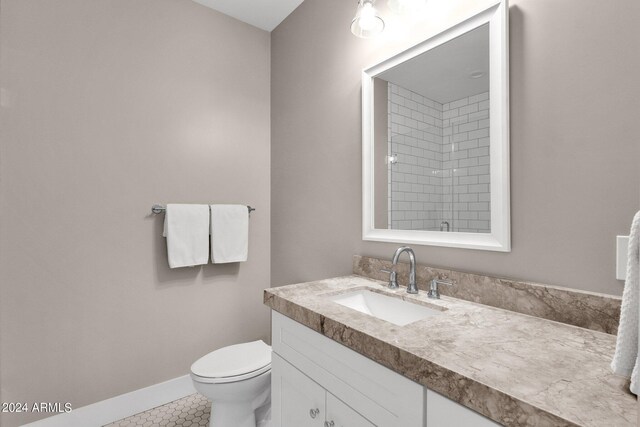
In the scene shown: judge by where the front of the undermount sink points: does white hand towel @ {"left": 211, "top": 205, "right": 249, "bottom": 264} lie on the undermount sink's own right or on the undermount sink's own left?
on the undermount sink's own right

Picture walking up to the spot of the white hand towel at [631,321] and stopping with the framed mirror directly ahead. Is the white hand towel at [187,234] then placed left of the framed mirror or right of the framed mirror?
left

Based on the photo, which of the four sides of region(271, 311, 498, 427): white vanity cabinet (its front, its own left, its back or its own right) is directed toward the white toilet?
right

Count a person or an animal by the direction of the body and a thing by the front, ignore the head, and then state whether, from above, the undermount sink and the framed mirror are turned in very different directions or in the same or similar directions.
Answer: same or similar directions

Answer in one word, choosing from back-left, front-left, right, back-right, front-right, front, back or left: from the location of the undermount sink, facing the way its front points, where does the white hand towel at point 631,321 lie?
left

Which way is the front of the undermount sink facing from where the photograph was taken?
facing the viewer and to the left of the viewer

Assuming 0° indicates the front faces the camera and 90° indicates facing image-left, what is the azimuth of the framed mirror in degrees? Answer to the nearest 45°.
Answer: approximately 45°

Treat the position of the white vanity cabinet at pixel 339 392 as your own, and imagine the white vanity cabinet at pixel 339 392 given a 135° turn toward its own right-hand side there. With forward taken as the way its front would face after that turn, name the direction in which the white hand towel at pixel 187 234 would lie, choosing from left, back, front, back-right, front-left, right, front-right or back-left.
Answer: front-left

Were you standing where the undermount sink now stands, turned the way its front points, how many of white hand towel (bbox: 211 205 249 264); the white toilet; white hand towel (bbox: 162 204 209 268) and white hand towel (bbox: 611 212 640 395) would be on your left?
1

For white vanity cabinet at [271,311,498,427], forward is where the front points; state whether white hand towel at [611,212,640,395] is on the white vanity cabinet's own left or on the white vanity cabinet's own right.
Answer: on the white vanity cabinet's own left

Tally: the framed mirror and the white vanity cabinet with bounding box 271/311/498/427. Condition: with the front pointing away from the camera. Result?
0

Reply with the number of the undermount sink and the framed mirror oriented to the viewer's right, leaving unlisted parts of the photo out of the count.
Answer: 0

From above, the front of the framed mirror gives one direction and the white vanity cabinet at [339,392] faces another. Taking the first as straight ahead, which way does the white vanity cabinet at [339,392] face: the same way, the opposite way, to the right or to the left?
the same way
